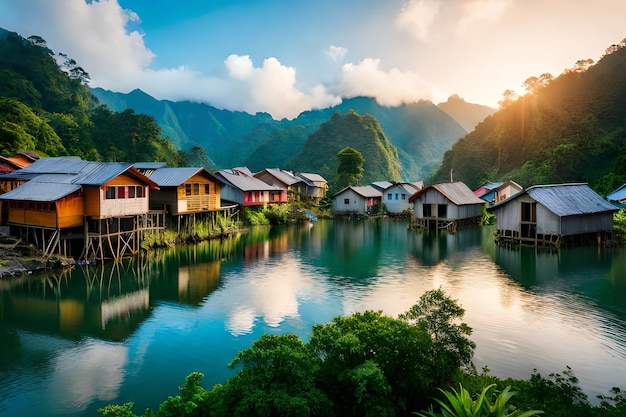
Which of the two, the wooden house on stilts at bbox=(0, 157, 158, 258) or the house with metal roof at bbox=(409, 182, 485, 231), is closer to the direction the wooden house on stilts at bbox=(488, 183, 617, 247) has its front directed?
the wooden house on stilts

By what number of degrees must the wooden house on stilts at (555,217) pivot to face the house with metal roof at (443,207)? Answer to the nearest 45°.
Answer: approximately 90° to its right

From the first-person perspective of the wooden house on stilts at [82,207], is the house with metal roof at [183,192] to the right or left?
on its left

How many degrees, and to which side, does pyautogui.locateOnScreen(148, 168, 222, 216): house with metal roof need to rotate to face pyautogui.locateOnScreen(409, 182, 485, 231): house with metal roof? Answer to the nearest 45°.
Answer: approximately 45° to its left

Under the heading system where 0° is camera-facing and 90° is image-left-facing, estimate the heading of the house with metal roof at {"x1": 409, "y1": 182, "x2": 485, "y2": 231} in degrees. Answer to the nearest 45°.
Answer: approximately 45°

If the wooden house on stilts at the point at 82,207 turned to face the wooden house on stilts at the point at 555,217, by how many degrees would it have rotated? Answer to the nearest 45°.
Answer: approximately 45° to its left

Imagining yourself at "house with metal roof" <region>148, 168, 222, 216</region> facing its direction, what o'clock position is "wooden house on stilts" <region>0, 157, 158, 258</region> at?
The wooden house on stilts is roughly at 3 o'clock from the house with metal roof.
